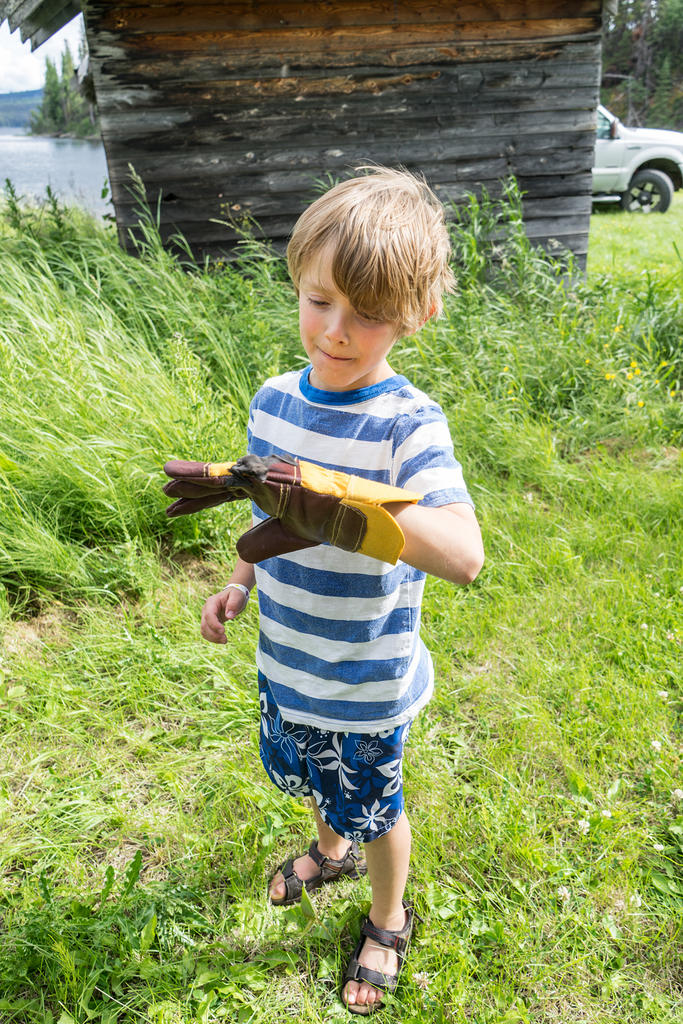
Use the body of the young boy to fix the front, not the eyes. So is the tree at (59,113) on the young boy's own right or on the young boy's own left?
on the young boy's own right

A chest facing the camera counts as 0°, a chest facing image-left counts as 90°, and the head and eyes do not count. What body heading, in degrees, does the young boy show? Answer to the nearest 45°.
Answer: approximately 45°
